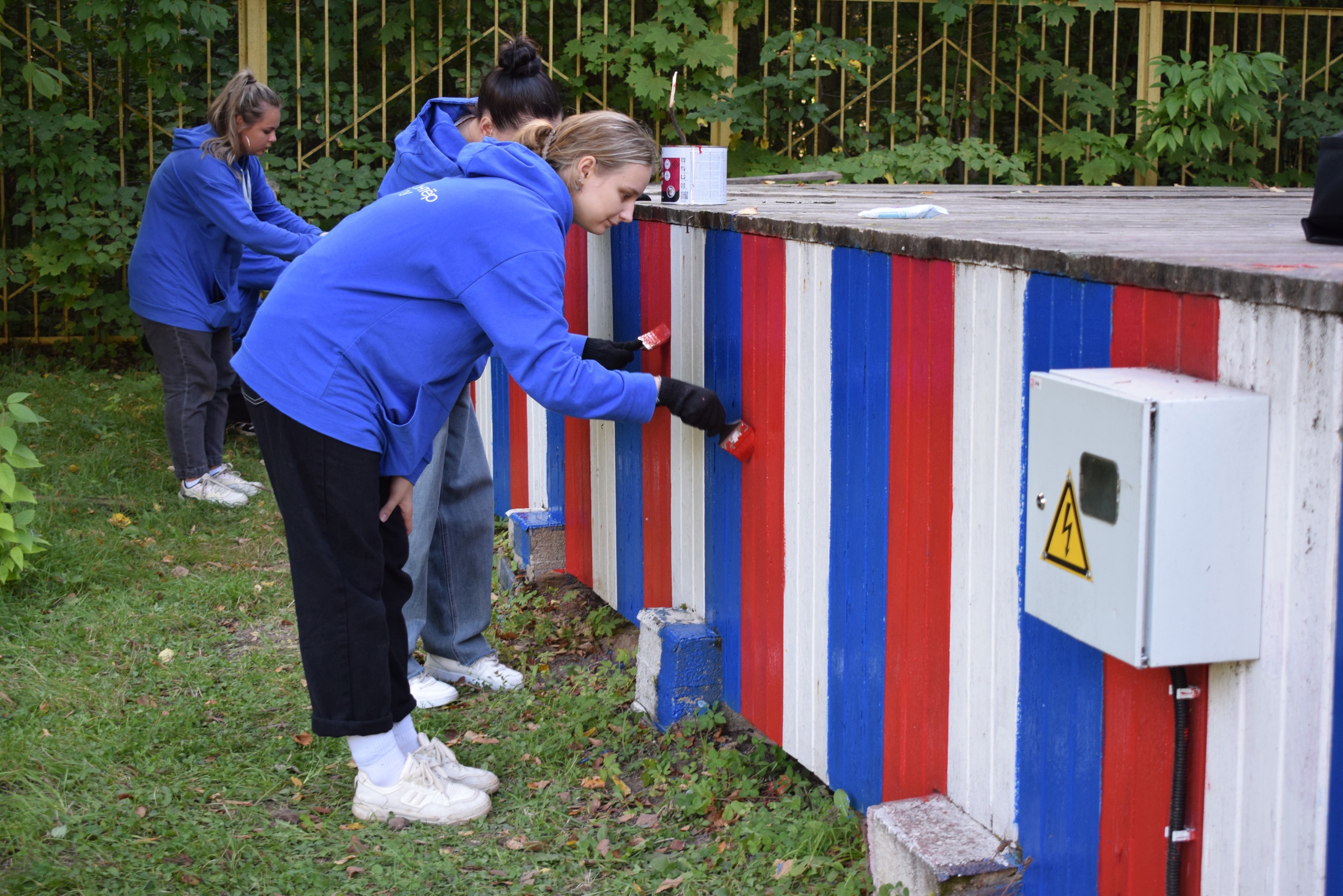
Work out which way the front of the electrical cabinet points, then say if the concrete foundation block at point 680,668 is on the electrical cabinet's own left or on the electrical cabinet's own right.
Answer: on the electrical cabinet's own right

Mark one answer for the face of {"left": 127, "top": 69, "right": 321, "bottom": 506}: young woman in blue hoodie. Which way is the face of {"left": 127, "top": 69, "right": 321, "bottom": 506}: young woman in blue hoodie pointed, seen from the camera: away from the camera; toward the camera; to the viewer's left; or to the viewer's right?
to the viewer's right

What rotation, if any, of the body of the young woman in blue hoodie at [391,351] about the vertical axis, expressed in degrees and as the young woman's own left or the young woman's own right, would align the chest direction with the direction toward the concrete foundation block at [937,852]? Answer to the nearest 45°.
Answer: approximately 45° to the young woman's own right

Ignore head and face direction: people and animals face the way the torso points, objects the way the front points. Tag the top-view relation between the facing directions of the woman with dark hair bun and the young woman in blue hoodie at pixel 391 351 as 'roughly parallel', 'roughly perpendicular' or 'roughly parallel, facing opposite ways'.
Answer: roughly parallel

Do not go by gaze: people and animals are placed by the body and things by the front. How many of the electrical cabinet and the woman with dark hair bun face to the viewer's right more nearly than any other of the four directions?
1

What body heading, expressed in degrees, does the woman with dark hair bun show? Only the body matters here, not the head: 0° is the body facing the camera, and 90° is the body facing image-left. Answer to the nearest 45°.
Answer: approximately 270°

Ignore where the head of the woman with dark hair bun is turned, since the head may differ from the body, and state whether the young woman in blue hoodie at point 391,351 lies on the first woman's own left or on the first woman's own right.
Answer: on the first woman's own right

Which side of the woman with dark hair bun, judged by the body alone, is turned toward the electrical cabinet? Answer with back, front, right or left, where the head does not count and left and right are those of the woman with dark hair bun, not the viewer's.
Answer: right

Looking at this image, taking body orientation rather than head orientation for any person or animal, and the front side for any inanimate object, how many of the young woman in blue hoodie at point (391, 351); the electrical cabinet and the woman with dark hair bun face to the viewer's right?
2

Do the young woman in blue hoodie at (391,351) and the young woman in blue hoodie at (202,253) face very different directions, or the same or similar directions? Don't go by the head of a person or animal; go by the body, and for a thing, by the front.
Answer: same or similar directions

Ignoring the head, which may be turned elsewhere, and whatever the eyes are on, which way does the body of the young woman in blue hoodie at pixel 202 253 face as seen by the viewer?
to the viewer's right

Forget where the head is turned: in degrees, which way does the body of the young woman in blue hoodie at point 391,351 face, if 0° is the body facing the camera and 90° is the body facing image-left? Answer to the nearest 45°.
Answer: approximately 270°

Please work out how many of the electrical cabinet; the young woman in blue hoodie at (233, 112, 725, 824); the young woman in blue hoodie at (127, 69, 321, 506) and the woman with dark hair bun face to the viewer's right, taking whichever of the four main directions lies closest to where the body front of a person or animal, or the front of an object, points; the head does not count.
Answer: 3
